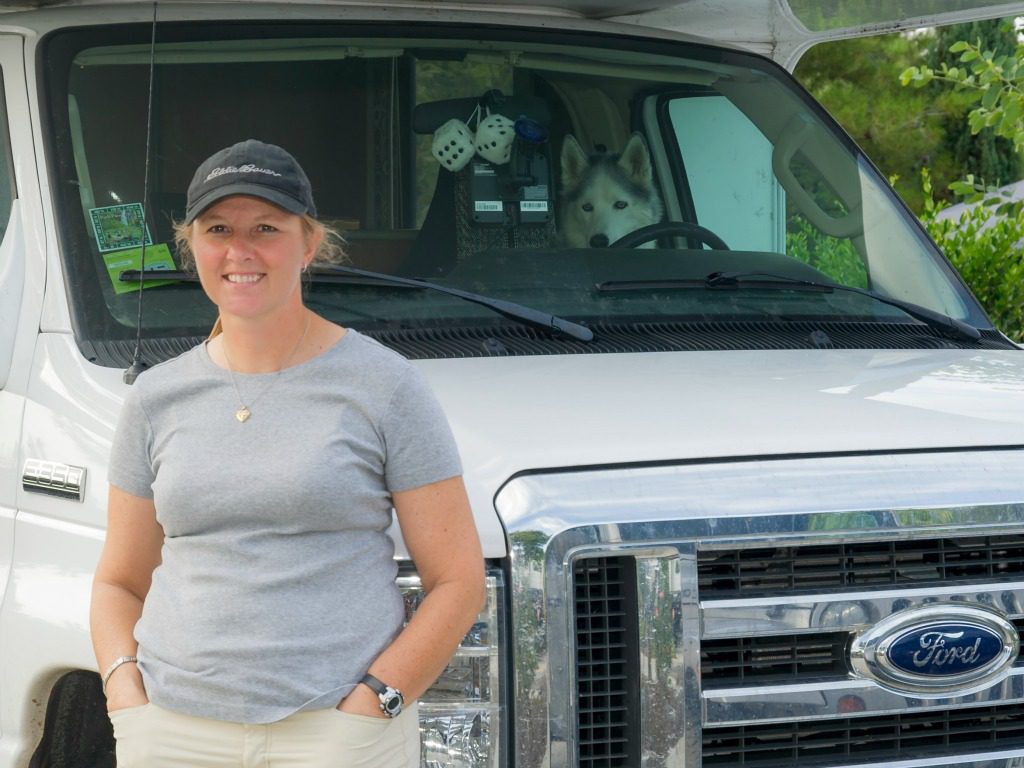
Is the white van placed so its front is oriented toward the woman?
no

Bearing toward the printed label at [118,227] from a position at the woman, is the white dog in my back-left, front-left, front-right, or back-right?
front-right

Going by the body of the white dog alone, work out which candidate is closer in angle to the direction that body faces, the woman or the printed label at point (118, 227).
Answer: the woman

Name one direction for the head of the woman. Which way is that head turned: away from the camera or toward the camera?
toward the camera

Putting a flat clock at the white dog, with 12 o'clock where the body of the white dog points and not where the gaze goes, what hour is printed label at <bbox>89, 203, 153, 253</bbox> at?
The printed label is roughly at 2 o'clock from the white dog.

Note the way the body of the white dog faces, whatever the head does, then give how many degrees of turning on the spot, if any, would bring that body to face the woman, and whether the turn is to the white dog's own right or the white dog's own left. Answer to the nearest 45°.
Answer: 0° — it already faces them

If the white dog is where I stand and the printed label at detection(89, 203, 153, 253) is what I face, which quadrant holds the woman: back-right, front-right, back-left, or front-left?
front-left

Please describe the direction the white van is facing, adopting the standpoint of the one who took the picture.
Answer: facing the viewer and to the right of the viewer

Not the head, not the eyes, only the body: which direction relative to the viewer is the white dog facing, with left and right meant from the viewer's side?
facing the viewer
